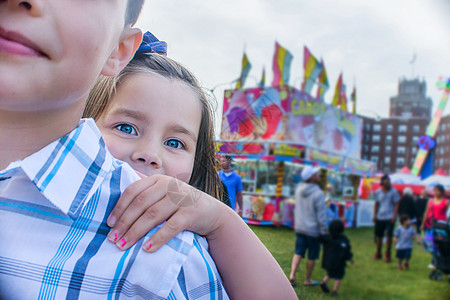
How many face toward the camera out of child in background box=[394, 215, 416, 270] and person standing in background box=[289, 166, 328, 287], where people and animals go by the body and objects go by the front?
1

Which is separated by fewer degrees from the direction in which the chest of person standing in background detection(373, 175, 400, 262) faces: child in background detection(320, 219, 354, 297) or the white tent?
the child in background

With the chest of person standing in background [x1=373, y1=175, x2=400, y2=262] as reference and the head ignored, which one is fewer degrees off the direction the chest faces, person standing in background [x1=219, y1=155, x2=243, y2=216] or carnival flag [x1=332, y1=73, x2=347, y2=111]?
the person standing in background

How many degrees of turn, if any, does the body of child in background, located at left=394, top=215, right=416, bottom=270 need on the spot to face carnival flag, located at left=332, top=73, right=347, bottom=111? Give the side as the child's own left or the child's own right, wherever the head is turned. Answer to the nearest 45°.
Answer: approximately 180°

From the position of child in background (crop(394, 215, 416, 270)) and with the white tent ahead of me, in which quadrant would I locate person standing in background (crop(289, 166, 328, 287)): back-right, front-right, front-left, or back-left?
back-left

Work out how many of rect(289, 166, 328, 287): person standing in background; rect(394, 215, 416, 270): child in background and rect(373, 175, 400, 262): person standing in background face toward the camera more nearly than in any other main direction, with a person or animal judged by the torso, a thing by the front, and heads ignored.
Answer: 2

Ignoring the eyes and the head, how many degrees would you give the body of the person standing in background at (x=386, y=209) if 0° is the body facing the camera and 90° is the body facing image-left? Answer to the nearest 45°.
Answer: approximately 0°
